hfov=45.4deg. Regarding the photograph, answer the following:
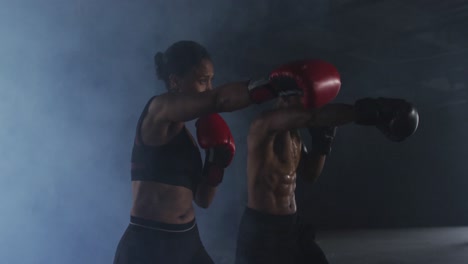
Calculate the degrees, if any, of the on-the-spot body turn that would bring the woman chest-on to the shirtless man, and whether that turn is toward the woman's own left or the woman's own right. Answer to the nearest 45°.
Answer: approximately 90° to the woman's own left

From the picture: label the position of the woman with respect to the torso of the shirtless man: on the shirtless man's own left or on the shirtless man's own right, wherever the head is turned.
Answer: on the shirtless man's own right

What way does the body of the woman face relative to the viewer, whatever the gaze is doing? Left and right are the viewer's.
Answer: facing the viewer and to the right of the viewer

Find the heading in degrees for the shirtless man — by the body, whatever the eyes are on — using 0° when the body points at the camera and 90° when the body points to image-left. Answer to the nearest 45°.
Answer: approximately 315°

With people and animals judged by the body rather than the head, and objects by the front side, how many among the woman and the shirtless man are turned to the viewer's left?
0
